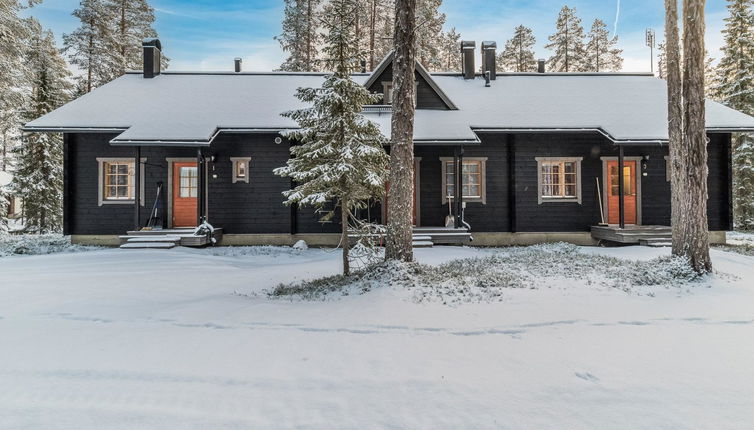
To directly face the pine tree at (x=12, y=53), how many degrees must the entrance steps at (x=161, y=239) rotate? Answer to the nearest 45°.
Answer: approximately 135° to its right

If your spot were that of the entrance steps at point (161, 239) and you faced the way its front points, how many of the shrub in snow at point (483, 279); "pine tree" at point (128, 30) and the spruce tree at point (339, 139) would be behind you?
1

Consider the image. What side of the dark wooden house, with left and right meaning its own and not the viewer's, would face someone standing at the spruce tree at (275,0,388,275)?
front

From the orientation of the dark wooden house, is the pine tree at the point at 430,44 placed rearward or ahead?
rearward

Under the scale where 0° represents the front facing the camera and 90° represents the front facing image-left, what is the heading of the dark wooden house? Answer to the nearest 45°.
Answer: approximately 0°

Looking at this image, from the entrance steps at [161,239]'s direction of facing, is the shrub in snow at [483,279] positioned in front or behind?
in front

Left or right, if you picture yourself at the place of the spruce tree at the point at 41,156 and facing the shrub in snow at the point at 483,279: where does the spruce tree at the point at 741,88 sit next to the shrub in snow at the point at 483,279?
left

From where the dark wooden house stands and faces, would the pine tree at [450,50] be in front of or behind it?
behind

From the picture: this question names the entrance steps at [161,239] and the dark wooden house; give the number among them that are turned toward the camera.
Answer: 2

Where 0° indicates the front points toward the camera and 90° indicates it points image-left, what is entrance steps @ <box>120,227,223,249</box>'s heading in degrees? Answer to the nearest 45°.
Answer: approximately 0°
